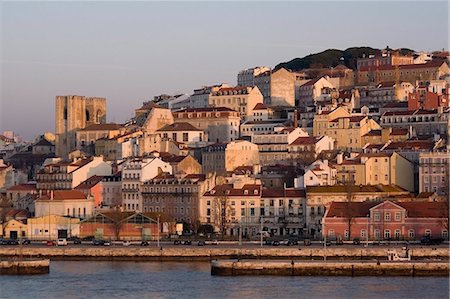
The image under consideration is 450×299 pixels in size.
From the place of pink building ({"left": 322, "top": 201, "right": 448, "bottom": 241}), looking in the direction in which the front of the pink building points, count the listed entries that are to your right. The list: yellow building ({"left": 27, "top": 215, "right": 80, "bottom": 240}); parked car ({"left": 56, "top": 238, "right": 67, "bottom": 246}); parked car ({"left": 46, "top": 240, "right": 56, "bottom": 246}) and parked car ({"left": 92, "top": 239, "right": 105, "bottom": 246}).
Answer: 4

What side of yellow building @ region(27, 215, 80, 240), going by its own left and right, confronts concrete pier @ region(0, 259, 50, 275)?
front

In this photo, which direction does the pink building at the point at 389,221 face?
toward the camera

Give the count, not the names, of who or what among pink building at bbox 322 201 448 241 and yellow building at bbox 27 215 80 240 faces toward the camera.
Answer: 2

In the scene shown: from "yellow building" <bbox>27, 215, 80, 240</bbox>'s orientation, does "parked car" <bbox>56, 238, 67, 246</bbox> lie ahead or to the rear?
ahead

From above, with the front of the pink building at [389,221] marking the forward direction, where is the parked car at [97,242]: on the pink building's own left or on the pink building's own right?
on the pink building's own right

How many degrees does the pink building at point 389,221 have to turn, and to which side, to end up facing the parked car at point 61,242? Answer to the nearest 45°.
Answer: approximately 90° to its right

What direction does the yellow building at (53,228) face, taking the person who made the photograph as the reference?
facing the viewer

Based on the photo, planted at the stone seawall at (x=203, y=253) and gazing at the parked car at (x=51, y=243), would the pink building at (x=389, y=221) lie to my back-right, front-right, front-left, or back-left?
back-right

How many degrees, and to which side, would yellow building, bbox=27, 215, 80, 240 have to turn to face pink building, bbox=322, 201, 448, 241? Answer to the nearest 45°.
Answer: approximately 45° to its left

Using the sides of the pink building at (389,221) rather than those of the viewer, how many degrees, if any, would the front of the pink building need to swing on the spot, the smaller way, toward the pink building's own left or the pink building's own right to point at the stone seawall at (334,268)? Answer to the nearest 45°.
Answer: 0° — it already faces it

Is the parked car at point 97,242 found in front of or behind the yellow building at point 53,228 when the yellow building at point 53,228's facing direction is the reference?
in front

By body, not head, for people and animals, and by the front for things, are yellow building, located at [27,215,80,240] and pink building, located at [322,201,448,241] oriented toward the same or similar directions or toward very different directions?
same or similar directions
